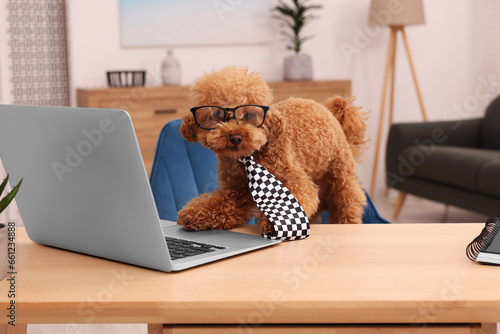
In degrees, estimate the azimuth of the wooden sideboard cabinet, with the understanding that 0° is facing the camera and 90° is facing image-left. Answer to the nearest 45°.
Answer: approximately 0°

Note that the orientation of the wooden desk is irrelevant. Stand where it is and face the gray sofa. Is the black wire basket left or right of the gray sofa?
left

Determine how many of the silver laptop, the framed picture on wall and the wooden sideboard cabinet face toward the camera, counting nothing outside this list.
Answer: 2

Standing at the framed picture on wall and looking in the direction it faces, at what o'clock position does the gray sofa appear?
The gray sofa is roughly at 10 o'clock from the framed picture on wall.

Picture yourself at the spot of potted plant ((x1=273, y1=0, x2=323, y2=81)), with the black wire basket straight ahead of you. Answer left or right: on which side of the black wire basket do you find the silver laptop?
left

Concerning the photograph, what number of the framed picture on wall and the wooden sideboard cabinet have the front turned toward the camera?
2

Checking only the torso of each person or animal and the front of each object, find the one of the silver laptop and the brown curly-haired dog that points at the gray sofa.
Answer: the silver laptop

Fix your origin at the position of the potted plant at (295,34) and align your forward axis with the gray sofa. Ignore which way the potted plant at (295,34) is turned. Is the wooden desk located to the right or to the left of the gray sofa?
right
